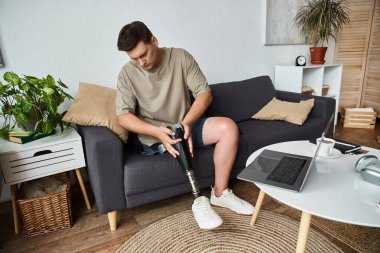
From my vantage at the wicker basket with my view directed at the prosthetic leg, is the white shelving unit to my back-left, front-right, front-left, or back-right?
front-left

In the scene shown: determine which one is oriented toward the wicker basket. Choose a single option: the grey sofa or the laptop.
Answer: the laptop

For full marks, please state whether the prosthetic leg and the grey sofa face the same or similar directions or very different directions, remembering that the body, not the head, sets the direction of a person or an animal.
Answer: same or similar directions

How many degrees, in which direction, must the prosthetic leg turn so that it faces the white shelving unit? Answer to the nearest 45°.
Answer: approximately 90° to its left

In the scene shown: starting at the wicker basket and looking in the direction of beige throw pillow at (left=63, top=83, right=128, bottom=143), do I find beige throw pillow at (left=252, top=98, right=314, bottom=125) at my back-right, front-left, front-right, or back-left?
front-right

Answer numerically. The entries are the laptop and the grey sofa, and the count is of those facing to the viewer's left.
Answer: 1

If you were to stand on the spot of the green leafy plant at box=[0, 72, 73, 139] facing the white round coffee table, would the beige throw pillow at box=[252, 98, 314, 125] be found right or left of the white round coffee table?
left

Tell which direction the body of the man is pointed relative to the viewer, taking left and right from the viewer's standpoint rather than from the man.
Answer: facing the viewer and to the right of the viewer

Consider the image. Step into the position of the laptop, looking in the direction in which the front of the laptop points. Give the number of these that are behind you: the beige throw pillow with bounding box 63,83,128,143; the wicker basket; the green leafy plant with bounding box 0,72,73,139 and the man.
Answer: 0

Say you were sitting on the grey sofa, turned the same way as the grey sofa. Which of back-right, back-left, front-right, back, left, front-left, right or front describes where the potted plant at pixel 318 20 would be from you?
left

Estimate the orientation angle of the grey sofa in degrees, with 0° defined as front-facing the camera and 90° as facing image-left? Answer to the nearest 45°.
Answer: approximately 315°

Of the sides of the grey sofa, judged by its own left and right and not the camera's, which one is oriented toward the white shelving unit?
left

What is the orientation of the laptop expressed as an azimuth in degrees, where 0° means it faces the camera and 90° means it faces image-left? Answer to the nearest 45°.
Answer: approximately 90°

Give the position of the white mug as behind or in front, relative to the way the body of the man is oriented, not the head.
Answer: in front
